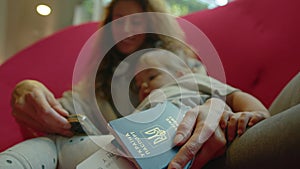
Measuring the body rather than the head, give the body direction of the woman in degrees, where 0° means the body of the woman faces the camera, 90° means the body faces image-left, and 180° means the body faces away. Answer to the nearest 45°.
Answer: approximately 0°
